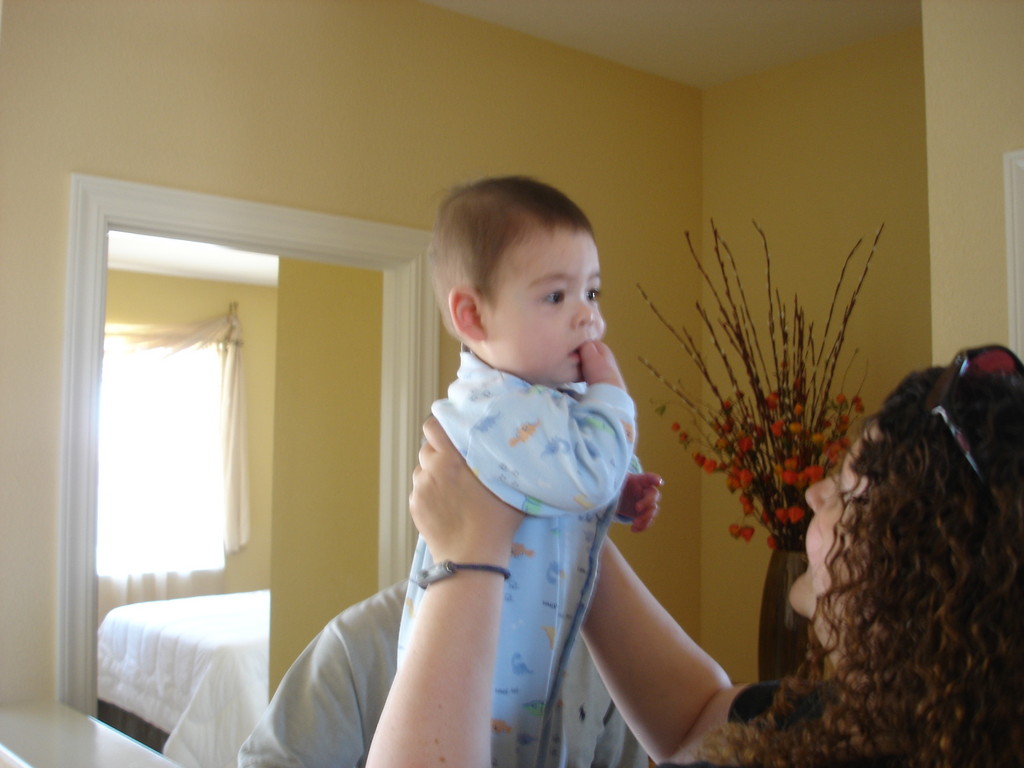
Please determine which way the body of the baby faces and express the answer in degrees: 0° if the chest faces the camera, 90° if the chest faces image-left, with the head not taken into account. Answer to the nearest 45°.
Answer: approximately 270°

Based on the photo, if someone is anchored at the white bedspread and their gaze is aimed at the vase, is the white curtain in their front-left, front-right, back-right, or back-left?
back-left

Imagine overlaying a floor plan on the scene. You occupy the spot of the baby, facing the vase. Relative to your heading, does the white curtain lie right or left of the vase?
left

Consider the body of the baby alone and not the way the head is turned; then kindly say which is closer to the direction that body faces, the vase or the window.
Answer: the vase

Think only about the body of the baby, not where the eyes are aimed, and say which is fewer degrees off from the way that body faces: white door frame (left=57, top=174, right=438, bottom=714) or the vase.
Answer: the vase

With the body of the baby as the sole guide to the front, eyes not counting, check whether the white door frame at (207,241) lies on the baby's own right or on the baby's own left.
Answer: on the baby's own left

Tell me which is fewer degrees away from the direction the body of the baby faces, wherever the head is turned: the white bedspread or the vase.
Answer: the vase

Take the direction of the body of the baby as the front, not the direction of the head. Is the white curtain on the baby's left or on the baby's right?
on the baby's left
